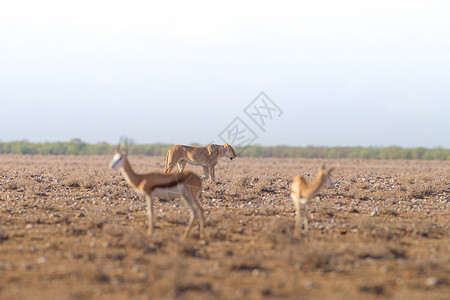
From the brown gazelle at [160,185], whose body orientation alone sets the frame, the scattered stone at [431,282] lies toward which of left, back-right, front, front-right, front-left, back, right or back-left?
back-left

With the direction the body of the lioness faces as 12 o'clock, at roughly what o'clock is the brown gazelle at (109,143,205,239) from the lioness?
The brown gazelle is roughly at 3 o'clock from the lioness.

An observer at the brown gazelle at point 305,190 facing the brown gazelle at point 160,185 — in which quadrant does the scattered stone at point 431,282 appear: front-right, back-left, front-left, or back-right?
back-left

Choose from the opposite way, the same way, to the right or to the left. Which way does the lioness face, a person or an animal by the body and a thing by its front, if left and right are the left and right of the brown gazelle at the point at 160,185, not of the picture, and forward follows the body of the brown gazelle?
the opposite way

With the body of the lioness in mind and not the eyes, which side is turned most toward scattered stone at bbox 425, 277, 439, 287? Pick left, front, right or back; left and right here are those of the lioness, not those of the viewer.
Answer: right

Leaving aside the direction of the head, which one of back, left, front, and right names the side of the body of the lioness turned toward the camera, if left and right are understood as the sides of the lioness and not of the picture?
right

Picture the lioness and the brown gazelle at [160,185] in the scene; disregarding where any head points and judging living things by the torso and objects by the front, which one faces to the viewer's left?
the brown gazelle

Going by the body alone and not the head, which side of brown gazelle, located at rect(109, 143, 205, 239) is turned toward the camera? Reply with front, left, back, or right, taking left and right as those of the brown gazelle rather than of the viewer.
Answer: left

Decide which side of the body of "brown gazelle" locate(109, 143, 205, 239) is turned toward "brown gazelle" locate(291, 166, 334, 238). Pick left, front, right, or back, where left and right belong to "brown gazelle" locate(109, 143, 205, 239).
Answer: back

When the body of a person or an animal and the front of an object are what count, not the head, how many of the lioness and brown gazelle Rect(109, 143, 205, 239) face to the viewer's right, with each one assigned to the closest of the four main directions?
1
